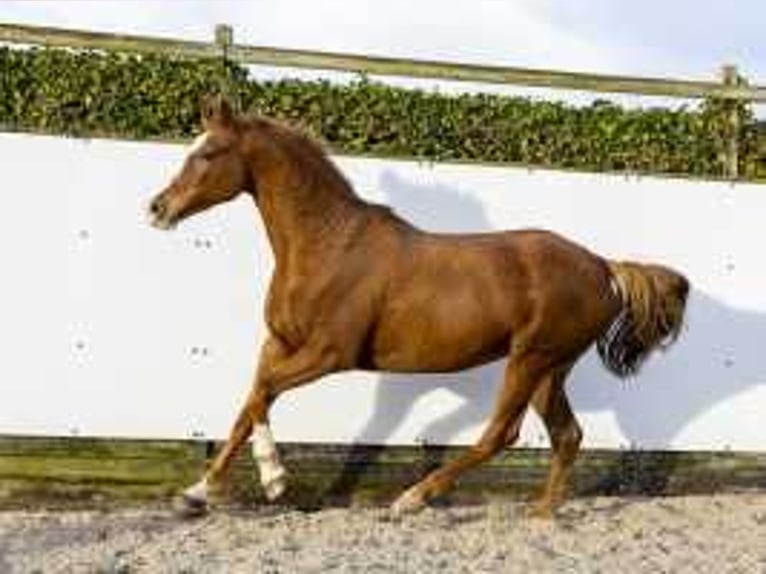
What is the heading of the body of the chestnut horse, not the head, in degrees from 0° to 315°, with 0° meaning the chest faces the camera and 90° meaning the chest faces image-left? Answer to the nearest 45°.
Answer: approximately 90°

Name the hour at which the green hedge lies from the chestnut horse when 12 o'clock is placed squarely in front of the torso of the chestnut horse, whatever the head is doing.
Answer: The green hedge is roughly at 3 o'clock from the chestnut horse.
